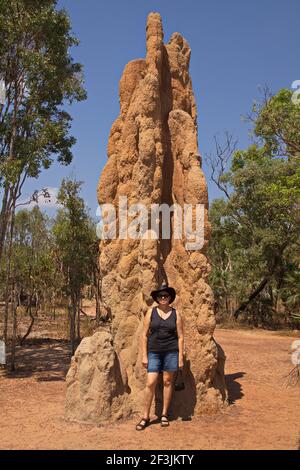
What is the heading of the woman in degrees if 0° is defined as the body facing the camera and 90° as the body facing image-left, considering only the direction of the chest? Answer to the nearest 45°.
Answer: approximately 0°

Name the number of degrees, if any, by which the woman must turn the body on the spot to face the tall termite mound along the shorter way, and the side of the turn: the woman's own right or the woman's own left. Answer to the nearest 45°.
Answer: approximately 180°
